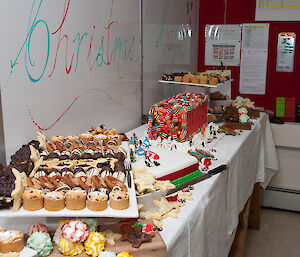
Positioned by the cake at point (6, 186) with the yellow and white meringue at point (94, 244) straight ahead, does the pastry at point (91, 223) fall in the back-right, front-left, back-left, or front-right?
front-left

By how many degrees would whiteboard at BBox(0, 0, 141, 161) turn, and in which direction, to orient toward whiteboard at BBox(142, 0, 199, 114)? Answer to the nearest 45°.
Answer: approximately 90° to its left

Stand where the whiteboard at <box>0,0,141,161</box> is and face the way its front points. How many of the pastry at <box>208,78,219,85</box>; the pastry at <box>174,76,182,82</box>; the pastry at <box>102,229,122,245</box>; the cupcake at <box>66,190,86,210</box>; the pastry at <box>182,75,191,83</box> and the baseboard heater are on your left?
4

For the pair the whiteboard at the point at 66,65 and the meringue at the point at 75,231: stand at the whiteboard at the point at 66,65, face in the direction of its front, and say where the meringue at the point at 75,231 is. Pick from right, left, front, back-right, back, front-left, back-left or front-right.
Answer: front-right

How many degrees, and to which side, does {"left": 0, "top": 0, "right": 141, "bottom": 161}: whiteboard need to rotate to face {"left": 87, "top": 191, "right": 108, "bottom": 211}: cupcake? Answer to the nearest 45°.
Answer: approximately 45° to its right

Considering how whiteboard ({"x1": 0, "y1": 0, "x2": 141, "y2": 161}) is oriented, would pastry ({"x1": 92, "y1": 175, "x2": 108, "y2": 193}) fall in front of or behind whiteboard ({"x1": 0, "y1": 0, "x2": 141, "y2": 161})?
in front

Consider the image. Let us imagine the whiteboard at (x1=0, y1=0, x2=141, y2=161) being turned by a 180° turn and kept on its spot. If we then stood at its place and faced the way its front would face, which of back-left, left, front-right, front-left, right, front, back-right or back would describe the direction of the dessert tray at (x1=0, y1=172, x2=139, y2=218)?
back-left

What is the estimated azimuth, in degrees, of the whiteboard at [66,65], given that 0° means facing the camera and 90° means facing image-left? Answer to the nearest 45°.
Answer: approximately 315°

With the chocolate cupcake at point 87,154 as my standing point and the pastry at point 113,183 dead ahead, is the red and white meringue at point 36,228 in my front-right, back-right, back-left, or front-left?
front-right

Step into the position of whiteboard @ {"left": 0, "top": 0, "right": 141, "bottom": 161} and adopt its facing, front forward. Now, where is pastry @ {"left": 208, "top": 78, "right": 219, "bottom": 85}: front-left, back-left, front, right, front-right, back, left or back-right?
left

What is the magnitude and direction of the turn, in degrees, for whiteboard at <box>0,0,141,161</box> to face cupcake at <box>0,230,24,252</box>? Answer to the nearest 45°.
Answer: approximately 45° to its right

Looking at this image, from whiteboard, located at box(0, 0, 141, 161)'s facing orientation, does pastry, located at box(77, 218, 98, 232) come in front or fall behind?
in front

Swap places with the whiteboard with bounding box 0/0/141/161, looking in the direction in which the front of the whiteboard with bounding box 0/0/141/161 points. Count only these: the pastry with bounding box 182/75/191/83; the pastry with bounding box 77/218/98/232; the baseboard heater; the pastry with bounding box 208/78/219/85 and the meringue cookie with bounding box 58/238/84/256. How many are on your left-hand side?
3

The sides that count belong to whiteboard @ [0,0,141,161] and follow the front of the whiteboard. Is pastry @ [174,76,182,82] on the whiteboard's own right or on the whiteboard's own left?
on the whiteboard's own left
